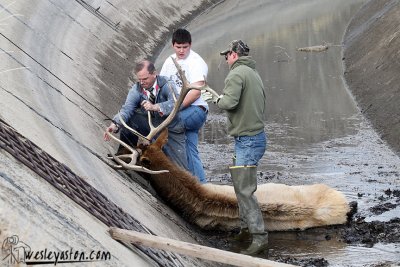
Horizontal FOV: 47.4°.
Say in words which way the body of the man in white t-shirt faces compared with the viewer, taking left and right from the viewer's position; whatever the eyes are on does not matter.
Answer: facing the viewer and to the left of the viewer

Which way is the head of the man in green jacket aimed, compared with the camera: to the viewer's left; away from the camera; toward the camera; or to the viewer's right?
to the viewer's left

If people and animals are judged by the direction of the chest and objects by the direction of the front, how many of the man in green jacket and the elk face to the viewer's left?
2

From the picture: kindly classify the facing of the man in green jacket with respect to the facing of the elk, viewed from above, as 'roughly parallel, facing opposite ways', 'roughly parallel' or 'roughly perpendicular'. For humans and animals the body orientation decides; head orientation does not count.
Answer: roughly parallel

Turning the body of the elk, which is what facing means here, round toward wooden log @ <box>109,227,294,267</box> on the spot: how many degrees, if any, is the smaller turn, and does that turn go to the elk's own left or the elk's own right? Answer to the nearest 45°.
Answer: approximately 90° to the elk's own left

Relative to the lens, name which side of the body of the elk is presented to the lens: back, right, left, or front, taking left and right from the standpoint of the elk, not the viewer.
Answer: left

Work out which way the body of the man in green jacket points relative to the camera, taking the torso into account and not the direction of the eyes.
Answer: to the viewer's left
